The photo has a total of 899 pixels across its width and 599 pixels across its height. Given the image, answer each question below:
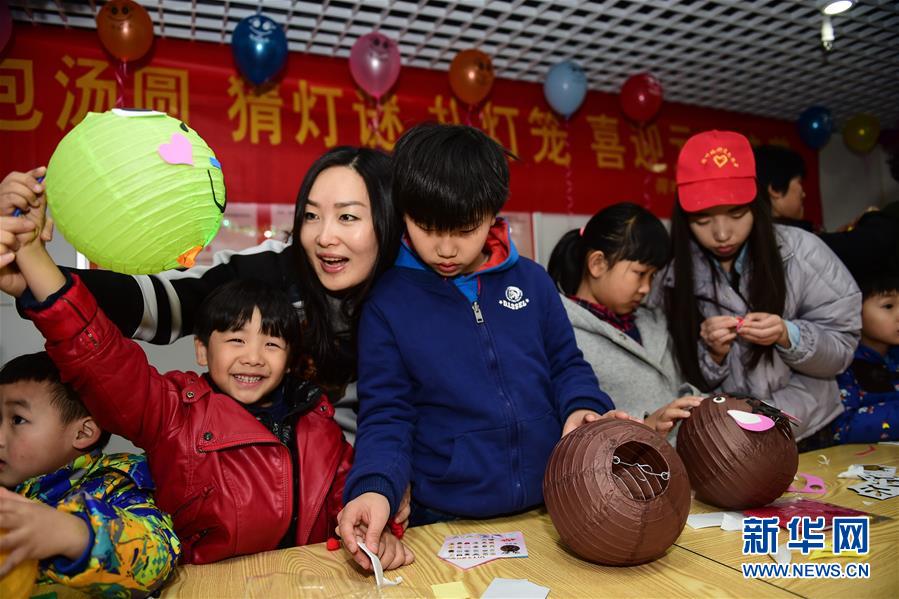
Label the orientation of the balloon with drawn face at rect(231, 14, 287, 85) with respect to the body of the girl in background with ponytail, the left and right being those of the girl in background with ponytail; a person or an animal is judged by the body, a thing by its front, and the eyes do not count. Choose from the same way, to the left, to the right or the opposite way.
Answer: the same way

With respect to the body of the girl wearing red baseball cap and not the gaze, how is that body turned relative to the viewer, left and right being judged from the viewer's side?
facing the viewer and to the left of the viewer

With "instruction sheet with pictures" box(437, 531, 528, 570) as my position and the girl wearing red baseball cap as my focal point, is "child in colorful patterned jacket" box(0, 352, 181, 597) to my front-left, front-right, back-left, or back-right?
back-left

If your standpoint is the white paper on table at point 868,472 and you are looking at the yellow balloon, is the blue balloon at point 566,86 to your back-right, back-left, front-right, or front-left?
front-left

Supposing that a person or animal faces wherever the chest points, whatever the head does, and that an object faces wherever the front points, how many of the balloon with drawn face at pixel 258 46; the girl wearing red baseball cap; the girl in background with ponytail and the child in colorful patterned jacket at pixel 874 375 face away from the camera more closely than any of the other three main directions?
0

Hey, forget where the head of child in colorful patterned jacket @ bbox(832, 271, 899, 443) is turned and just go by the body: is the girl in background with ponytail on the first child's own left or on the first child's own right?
on the first child's own right

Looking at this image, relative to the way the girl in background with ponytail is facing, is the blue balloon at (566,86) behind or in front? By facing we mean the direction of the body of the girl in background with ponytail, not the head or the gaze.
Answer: behind

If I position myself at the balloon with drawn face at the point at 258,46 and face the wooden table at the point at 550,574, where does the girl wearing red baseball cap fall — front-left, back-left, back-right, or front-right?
front-left

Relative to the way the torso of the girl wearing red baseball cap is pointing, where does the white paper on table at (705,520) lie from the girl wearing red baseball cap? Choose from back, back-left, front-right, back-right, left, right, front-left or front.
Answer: front-left

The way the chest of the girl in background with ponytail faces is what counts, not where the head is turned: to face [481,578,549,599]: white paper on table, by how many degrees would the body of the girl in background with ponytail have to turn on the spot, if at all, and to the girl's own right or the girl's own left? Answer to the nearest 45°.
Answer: approximately 45° to the girl's own right

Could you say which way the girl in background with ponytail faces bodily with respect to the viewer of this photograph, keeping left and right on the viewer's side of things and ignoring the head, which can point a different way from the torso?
facing the viewer and to the right of the viewer

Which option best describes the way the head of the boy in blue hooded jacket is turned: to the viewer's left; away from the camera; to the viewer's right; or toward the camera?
toward the camera

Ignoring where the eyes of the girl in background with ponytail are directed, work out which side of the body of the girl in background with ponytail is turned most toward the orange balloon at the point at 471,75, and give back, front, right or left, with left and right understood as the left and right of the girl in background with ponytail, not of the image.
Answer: back

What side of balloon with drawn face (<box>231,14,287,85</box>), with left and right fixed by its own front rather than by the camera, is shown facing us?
front

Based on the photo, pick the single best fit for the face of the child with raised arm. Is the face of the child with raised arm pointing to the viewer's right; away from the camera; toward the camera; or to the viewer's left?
toward the camera

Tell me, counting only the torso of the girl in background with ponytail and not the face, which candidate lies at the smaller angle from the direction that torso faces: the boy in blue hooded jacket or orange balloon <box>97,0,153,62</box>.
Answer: the boy in blue hooded jacket

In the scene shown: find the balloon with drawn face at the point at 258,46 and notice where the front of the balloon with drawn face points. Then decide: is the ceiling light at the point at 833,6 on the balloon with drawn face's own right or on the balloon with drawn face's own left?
on the balloon with drawn face's own left
